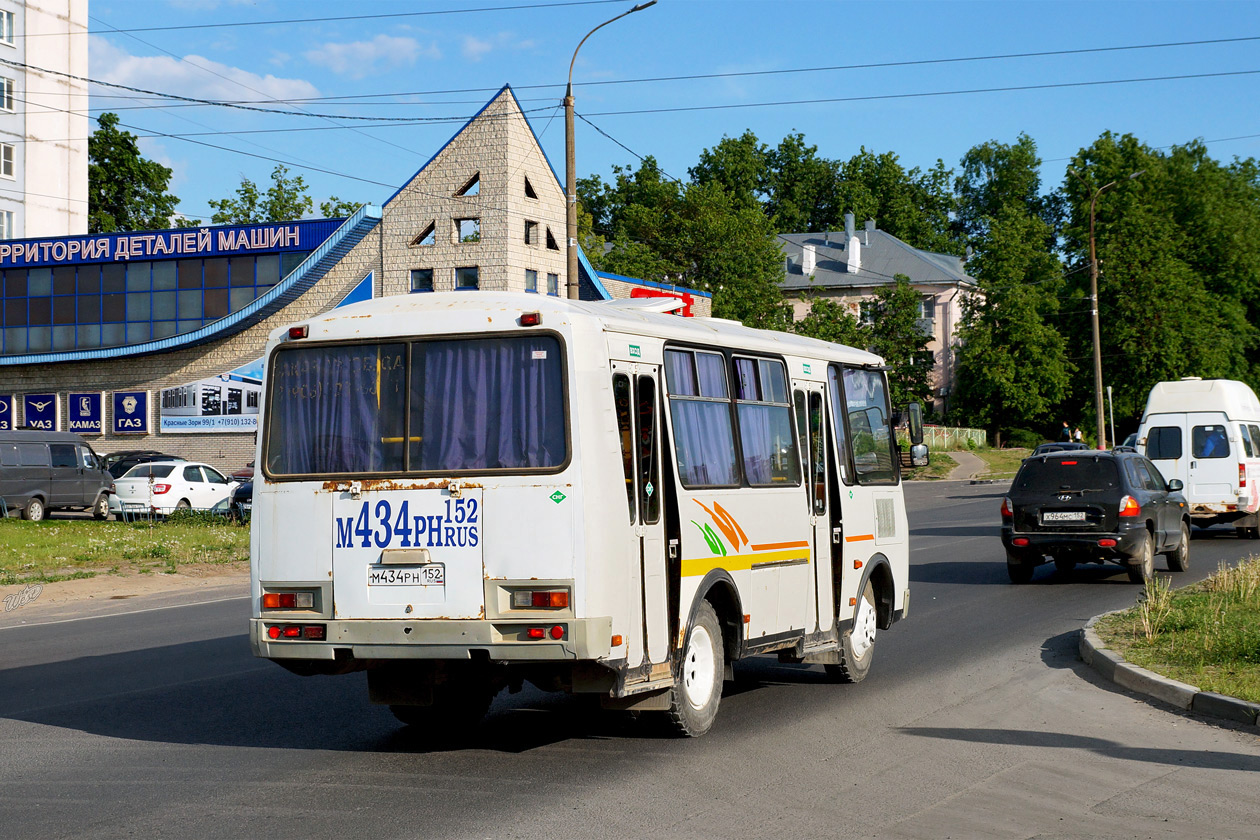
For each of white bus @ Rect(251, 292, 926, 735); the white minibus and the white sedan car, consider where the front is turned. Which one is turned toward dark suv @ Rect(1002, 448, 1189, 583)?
the white bus

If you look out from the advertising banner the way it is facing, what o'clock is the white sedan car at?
The white sedan car is roughly at 12 o'clock from the advertising banner.

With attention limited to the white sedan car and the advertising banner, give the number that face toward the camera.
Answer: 1

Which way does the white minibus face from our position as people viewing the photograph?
facing away from the viewer and to the right of the viewer

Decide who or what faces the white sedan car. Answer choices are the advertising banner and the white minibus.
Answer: the advertising banner

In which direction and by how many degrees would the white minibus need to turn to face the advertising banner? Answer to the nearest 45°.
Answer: approximately 135° to its left

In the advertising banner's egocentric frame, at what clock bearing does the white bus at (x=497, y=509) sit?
The white bus is roughly at 12 o'clock from the advertising banner.

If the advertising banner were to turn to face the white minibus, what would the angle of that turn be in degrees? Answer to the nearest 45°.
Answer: approximately 45° to its left

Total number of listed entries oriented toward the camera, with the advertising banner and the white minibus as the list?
1

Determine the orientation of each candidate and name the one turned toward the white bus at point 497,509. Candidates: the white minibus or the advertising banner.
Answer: the advertising banner

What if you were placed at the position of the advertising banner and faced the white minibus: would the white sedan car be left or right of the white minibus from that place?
right
